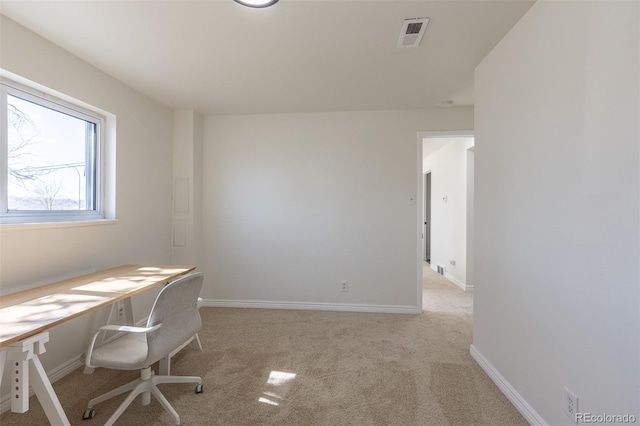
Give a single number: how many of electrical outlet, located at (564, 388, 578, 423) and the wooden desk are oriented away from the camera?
0

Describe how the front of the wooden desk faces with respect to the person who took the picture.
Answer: facing the viewer and to the right of the viewer

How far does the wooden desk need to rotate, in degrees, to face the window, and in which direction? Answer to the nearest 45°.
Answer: approximately 135° to its left

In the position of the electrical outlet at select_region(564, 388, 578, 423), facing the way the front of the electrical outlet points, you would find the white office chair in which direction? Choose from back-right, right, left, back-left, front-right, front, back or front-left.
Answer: front

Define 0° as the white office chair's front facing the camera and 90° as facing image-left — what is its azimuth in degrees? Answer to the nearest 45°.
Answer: approximately 135°

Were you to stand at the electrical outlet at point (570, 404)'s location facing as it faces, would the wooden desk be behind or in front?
in front

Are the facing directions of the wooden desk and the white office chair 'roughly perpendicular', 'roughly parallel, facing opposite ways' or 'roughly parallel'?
roughly parallel, facing opposite ways

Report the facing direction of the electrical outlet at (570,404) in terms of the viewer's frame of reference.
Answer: facing the viewer and to the left of the viewer

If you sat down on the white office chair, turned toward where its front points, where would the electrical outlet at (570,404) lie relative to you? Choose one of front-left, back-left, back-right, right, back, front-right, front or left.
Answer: back

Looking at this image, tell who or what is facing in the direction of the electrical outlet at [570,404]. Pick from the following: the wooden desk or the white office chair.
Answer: the wooden desk

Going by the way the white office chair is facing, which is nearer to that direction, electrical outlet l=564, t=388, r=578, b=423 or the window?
the window

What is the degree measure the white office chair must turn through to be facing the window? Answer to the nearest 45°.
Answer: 0° — it already faces it

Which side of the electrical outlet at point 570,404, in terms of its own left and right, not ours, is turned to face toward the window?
front
